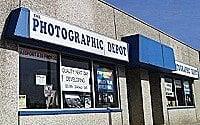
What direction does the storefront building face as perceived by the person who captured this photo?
facing the viewer and to the right of the viewer
